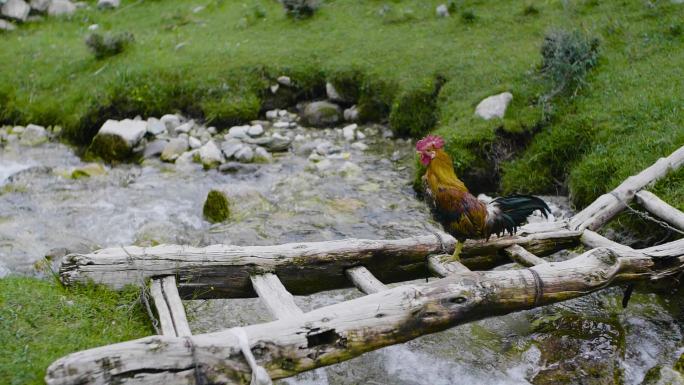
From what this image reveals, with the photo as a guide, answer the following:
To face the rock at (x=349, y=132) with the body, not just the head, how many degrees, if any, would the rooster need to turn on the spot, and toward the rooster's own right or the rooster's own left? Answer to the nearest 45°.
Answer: approximately 90° to the rooster's own right

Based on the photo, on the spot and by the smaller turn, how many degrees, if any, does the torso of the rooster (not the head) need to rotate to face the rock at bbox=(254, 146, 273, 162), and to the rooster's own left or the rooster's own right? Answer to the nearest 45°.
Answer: approximately 45° to the rooster's own right

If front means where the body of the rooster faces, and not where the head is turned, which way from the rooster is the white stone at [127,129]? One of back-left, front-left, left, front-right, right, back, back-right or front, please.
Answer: front-right

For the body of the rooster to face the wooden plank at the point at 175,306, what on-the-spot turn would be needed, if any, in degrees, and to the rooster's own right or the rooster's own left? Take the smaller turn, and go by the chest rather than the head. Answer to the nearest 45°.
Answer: approximately 45° to the rooster's own left

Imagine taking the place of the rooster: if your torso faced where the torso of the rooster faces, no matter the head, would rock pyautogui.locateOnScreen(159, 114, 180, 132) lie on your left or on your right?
on your right

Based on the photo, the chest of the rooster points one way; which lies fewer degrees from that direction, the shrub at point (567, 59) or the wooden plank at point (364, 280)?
the wooden plank

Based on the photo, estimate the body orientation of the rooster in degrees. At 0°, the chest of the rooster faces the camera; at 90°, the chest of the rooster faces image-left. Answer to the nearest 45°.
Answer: approximately 90°

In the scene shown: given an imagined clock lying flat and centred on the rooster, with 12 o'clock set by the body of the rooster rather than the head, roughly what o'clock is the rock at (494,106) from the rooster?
The rock is roughly at 3 o'clock from the rooster.

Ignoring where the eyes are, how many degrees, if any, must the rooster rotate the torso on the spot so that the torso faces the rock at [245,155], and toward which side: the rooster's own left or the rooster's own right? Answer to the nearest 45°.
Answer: approximately 45° to the rooster's own right

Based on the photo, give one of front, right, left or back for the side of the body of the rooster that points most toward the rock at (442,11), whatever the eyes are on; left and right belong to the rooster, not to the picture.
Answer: right

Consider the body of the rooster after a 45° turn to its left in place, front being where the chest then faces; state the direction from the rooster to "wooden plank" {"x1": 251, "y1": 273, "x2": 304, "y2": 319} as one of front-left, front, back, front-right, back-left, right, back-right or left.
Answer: front

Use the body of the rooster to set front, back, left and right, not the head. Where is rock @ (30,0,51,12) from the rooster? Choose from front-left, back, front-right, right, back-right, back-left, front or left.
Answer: front-right
